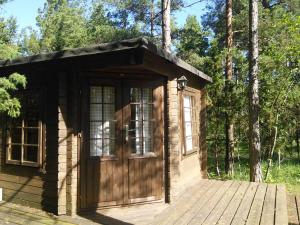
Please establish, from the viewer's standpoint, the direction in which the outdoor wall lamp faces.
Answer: facing the viewer and to the right of the viewer

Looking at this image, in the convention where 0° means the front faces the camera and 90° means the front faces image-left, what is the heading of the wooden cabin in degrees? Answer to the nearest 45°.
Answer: approximately 0°

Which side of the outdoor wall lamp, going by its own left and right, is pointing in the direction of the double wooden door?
right
